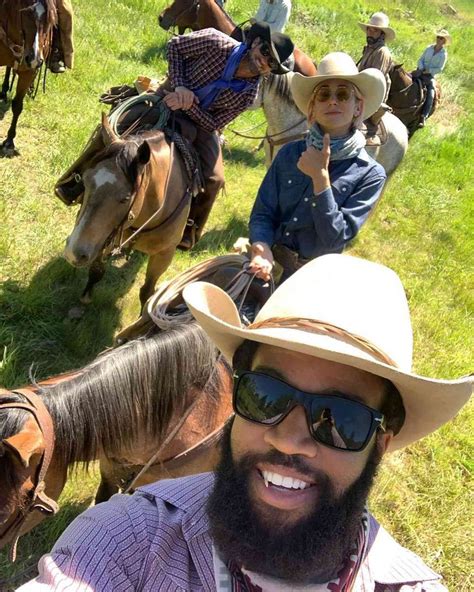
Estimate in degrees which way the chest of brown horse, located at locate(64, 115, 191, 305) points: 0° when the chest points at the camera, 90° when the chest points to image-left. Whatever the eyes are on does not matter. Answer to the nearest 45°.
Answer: approximately 45°

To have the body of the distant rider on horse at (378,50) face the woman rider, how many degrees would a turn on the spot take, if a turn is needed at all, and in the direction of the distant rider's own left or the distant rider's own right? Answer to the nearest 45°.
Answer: approximately 45° to the distant rider's own left

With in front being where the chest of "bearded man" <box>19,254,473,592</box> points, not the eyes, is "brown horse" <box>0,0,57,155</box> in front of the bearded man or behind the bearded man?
behind

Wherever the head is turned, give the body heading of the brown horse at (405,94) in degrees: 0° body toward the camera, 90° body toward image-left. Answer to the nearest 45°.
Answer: approximately 45°

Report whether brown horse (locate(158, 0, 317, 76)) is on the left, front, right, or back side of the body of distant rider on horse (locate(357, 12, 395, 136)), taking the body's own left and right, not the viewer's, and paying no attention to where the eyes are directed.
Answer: right
